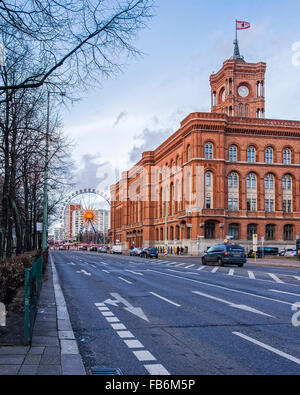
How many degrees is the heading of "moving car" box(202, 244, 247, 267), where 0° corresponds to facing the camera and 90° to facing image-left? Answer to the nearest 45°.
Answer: approximately 135°
